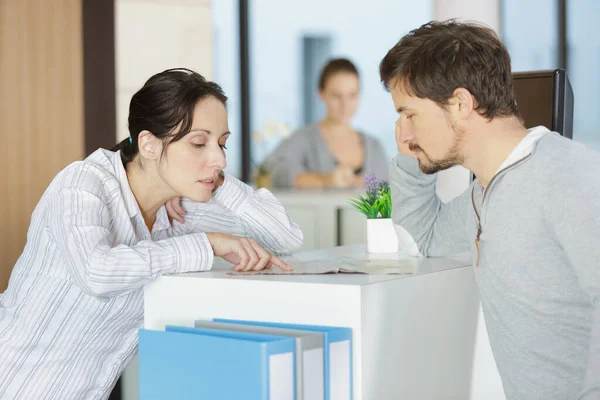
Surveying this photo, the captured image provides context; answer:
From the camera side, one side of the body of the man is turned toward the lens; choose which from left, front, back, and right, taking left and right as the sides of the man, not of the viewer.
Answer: left

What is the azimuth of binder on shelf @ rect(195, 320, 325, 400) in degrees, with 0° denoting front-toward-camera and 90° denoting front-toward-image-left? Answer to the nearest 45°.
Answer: approximately 315°

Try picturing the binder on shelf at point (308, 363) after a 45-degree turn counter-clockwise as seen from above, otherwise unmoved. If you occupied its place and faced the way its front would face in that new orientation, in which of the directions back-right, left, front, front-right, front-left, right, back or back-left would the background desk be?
left
